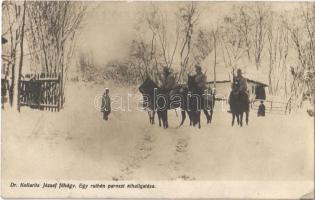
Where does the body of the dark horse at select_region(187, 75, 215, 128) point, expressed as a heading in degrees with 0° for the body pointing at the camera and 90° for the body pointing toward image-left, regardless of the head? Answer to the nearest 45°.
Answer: approximately 45°

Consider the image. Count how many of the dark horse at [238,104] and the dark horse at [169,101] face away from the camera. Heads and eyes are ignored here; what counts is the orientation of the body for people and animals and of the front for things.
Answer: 0

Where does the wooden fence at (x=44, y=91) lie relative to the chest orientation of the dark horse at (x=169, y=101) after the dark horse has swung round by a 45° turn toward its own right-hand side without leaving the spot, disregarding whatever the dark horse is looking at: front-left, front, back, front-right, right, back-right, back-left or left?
front-left

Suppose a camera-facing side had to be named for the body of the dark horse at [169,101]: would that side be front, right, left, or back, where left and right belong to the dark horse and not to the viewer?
left

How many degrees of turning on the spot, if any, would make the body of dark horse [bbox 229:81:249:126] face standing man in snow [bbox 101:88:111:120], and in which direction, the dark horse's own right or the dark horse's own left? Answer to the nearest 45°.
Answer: approximately 45° to the dark horse's own right

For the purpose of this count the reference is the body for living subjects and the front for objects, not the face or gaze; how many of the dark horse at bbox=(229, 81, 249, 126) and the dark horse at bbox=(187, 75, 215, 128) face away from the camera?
0

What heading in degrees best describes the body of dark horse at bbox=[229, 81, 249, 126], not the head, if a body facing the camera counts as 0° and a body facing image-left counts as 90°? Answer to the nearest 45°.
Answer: approximately 45°
